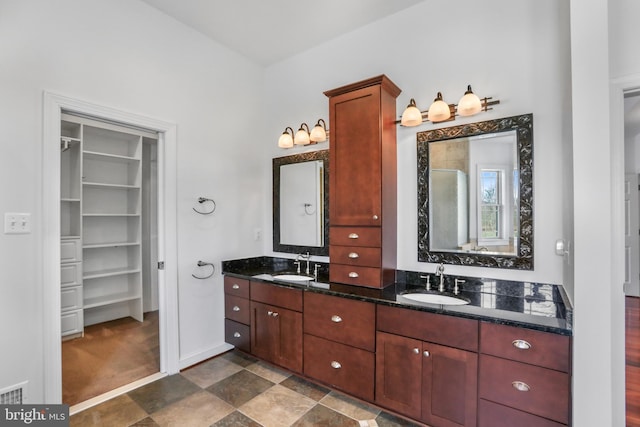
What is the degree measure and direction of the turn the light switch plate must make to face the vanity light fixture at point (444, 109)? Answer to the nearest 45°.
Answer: approximately 45° to its left

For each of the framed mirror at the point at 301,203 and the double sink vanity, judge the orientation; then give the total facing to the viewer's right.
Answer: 0

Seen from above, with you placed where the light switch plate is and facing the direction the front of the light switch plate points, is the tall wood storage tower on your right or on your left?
on your left

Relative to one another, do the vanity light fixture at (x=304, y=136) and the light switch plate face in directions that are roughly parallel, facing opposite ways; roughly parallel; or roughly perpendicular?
roughly perpendicular

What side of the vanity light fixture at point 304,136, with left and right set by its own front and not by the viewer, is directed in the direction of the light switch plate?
front

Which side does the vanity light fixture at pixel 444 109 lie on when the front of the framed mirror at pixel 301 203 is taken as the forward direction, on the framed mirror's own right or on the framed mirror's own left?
on the framed mirror's own left

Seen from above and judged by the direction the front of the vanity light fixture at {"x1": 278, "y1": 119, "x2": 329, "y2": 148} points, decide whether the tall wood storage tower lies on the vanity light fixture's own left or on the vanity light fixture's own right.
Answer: on the vanity light fixture's own left

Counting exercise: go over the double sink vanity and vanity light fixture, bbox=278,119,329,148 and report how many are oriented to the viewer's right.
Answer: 0

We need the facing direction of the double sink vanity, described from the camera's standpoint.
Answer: facing the viewer and to the left of the viewer

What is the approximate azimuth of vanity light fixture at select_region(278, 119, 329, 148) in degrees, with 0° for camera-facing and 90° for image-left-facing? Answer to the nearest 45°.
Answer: approximately 45°

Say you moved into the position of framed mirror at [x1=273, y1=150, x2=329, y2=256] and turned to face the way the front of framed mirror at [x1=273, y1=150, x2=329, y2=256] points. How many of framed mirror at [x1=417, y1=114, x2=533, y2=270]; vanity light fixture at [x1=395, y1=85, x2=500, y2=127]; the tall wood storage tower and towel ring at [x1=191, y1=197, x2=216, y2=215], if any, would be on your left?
3

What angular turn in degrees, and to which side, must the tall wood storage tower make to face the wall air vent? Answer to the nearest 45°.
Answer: approximately 45° to its right
